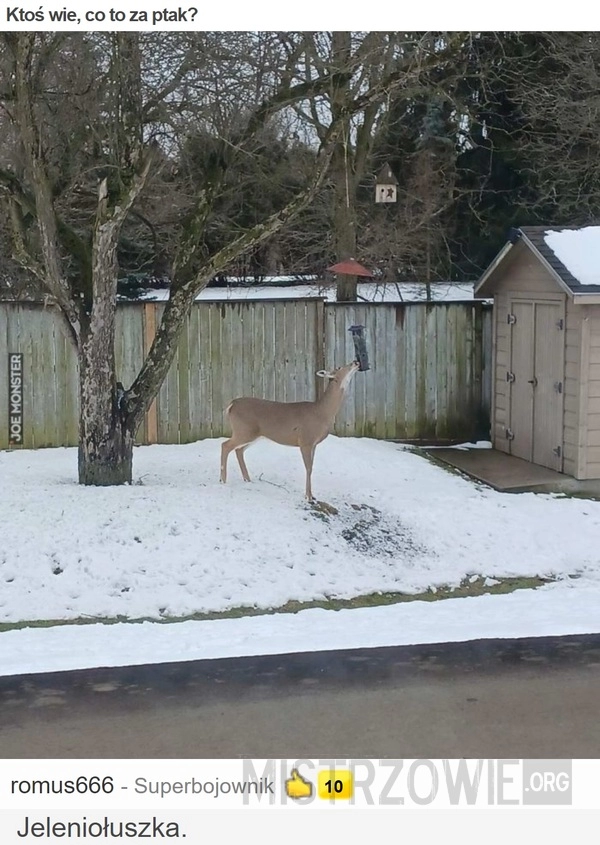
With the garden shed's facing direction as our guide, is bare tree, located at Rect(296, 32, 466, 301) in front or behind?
in front

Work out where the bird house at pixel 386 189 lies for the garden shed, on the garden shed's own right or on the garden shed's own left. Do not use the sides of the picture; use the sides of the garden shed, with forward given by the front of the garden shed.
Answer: on the garden shed's own right

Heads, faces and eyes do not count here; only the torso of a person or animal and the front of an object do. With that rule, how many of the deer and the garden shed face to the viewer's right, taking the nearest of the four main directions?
1

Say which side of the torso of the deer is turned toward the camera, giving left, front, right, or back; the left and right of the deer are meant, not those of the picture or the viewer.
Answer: right

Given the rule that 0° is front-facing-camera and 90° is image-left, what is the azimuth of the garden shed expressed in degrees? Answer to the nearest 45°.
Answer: approximately 45°
